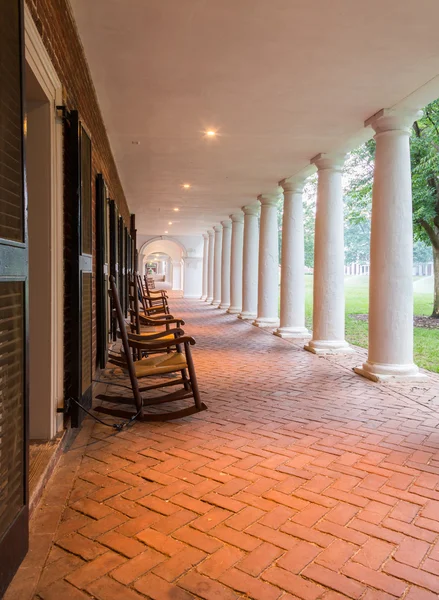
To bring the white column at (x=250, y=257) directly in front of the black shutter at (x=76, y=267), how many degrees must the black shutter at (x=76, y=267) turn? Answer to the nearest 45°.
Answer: approximately 45° to its left

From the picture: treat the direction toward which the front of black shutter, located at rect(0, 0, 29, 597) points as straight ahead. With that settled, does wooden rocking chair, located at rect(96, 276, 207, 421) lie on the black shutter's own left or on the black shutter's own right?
on the black shutter's own left

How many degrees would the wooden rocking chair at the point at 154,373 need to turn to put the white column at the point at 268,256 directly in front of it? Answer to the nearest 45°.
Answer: approximately 90° to its left

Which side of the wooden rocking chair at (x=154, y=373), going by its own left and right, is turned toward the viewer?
right

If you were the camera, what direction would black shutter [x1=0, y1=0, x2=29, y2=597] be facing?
facing to the right of the viewer

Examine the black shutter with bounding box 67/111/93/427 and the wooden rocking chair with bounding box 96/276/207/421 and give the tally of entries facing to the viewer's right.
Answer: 2

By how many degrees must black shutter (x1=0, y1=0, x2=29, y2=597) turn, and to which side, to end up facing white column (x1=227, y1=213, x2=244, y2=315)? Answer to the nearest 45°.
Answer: approximately 45° to its left

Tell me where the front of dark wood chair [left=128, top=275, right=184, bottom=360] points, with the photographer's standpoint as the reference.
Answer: facing to the right of the viewer

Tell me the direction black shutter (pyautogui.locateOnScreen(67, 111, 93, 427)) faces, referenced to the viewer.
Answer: facing to the right of the viewer

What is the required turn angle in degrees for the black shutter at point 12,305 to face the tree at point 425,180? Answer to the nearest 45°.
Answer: approximately 45° to its left
